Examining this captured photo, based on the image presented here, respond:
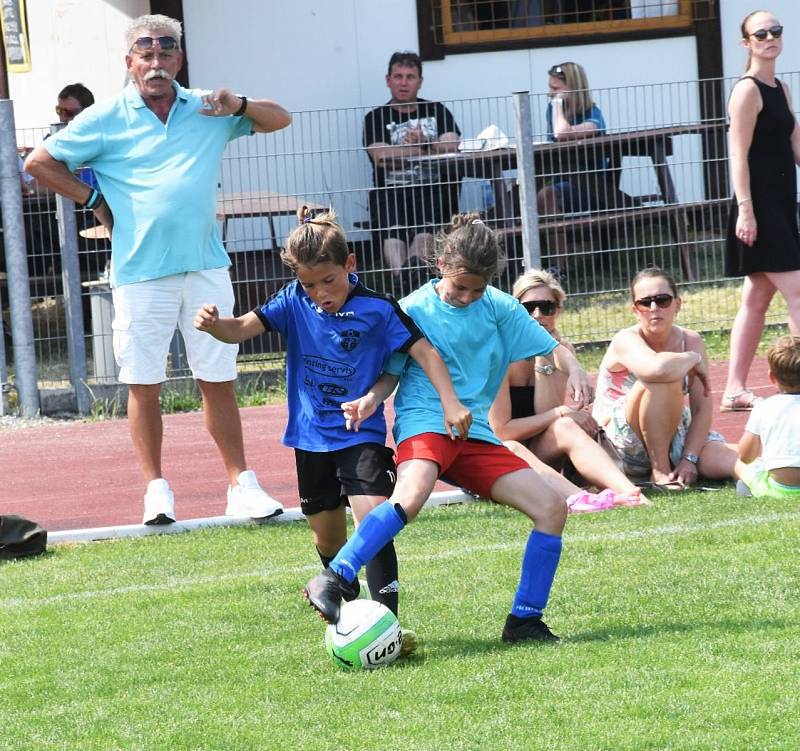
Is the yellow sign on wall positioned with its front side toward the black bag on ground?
yes

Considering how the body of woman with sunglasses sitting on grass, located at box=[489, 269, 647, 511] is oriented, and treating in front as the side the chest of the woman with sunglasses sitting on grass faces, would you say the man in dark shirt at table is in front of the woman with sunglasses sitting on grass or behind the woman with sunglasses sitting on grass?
behind

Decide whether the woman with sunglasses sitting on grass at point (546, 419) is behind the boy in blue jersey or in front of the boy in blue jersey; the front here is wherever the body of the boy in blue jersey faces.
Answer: behind

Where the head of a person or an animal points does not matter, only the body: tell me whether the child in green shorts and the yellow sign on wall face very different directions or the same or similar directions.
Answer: very different directions

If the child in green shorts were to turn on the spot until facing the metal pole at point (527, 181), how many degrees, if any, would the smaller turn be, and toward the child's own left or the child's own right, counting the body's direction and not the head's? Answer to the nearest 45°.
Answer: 0° — they already face it

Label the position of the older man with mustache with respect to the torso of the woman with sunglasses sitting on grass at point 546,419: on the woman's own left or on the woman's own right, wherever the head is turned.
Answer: on the woman's own right

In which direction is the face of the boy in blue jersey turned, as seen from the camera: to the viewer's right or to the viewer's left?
to the viewer's left
